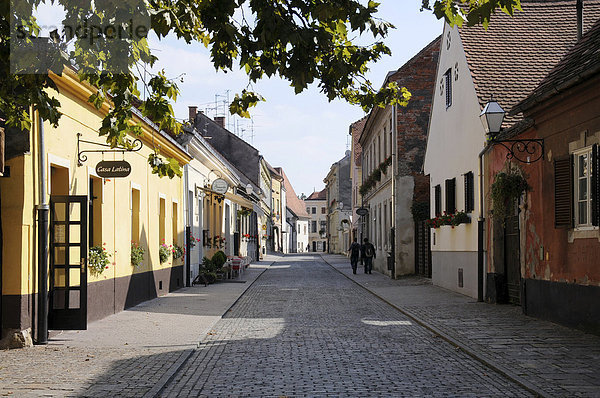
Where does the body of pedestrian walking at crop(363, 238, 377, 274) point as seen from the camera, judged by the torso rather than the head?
away from the camera

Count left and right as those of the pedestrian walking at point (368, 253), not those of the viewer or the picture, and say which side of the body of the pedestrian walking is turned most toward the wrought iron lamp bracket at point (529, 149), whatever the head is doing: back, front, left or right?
back

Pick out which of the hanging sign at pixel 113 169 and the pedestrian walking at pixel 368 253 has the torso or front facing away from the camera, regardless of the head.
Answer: the pedestrian walking

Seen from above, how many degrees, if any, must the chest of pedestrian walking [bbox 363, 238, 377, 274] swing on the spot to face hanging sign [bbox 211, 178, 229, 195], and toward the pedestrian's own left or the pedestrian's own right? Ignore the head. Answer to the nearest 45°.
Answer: approximately 135° to the pedestrian's own left

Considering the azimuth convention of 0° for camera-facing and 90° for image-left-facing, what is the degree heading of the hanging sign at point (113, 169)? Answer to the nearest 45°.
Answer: approximately 0°

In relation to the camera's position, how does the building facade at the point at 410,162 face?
facing to the left of the viewer

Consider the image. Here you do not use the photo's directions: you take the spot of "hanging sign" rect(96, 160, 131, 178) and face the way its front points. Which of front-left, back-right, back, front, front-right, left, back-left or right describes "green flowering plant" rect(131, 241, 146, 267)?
back

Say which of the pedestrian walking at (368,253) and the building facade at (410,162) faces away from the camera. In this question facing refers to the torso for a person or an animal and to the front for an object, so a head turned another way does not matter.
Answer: the pedestrian walking

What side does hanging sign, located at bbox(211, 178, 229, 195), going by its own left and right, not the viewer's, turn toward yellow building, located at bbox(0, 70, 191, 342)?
front

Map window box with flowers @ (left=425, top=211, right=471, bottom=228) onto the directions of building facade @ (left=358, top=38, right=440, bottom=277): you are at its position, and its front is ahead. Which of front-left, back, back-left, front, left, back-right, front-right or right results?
left

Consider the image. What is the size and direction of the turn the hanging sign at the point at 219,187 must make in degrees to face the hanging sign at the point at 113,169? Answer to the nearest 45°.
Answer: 0° — it already faces it

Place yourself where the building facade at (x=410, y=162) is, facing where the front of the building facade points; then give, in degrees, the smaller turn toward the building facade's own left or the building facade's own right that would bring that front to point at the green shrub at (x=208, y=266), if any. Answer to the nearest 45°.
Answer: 0° — it already faces it
